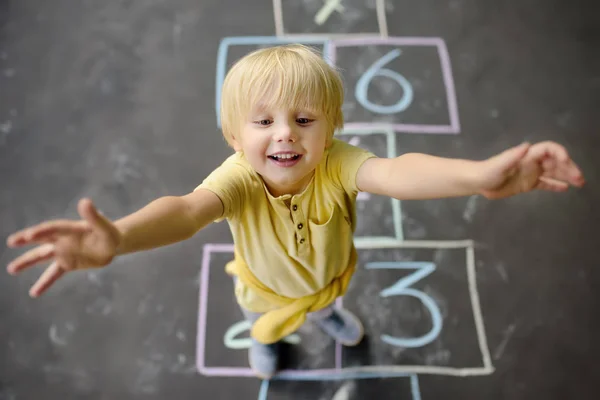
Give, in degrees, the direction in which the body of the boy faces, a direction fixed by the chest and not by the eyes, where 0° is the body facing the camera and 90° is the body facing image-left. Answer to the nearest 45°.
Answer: approximately 0°

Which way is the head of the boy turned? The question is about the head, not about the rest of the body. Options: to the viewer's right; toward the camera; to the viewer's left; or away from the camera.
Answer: toward the camera
